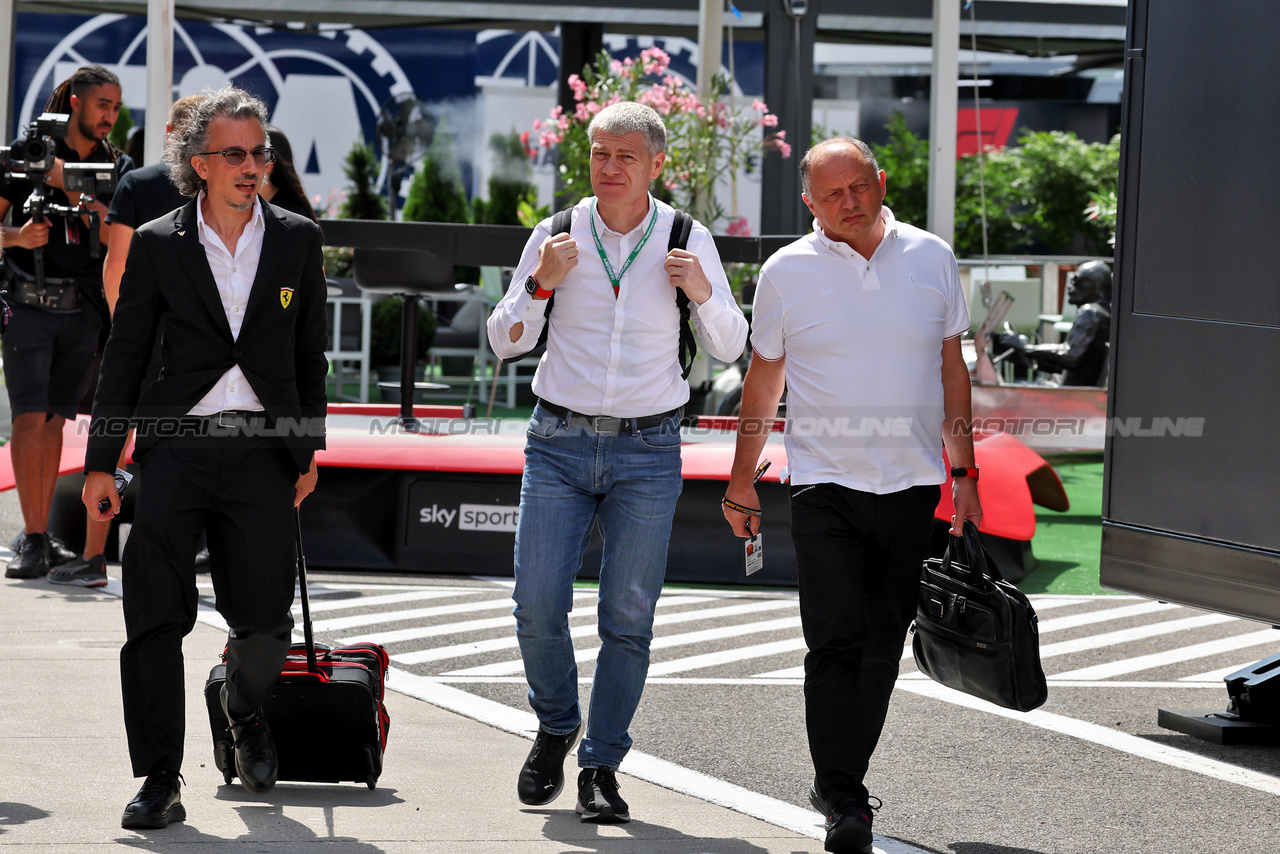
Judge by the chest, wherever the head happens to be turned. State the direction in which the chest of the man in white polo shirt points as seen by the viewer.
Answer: toward the camera

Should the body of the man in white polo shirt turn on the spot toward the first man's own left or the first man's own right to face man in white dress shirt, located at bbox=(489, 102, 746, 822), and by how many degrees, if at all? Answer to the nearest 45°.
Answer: approximately 90° to the first man's own right

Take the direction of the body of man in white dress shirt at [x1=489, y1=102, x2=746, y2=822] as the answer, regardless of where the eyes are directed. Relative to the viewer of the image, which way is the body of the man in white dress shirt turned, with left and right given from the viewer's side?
facing the viewer

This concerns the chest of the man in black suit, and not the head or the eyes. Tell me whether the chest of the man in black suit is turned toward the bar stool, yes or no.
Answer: no

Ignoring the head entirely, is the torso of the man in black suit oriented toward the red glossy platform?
no

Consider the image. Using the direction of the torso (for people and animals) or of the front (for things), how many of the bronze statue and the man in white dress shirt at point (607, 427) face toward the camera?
1

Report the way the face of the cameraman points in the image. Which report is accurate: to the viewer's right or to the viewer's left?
to the viewer's right

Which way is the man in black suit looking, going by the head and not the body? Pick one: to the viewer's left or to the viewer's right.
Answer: to the viewer's right

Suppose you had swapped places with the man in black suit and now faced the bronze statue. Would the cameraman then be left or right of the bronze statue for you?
left

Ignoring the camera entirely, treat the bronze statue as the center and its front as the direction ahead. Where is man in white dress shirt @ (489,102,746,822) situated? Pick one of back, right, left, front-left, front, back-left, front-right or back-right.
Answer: left

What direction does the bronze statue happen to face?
to the viewer's left

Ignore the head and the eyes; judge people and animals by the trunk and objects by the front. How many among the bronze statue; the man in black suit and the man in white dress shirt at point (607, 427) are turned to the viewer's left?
1

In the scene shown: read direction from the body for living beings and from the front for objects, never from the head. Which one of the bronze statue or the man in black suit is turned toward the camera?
the man in black suit

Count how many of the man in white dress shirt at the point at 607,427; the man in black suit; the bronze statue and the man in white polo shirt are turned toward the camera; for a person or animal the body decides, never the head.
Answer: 3

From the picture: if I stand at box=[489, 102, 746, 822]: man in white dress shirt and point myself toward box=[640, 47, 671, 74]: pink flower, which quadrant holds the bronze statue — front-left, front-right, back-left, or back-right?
front-right

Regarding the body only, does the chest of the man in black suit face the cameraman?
no

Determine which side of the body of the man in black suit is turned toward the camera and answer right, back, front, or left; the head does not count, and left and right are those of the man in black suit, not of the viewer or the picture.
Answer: front

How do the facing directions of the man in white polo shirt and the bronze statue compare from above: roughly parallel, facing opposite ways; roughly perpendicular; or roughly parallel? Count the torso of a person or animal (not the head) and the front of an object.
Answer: roughly perpendicular

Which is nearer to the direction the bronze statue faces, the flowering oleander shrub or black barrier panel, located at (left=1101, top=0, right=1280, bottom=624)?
the flowering oleander shrub

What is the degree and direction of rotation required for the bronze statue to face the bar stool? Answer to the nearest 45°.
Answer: approximately 45° to its left
